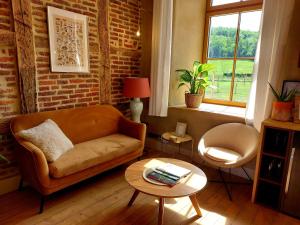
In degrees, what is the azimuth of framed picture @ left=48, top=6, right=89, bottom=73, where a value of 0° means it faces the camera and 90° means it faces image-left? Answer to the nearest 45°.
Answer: approximately 315°

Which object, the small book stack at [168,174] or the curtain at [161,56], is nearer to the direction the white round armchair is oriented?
the small book stack

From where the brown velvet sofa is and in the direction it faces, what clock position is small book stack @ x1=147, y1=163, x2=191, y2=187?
The small book stack is roughly at 12 o'clock from the brown velvet sofa.

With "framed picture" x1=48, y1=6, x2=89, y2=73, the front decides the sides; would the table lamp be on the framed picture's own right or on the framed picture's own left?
on the framed picture's own left

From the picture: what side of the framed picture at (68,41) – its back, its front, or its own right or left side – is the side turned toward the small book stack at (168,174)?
front

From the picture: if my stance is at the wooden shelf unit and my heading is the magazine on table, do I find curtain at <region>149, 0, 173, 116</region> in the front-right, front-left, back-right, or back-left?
front-right

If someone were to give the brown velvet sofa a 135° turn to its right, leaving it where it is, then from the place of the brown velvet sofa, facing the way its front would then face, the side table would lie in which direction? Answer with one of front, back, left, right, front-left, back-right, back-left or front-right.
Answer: back

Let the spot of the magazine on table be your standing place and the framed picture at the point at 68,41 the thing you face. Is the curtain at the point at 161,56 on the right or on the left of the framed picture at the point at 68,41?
right

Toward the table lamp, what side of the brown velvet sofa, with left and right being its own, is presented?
left

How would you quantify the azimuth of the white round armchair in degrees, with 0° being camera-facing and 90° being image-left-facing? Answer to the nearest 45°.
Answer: approximately 45°

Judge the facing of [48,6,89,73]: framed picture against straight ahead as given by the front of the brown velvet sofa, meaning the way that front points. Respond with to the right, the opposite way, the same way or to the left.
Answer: the same way

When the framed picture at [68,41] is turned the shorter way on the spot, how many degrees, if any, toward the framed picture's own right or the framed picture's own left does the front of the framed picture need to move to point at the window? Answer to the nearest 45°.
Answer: approximately 45° to the framed picture's own left

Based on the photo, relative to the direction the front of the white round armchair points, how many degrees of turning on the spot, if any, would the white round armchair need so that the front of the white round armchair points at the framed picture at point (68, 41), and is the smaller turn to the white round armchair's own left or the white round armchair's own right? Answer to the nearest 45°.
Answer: approximately 45° to the white round armchair's own right

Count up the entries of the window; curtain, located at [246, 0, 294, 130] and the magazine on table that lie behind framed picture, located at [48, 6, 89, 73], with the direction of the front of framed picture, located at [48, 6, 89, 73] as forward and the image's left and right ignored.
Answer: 0

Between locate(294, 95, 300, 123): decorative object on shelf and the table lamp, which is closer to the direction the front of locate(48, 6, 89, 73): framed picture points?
the decorative object on shelf
